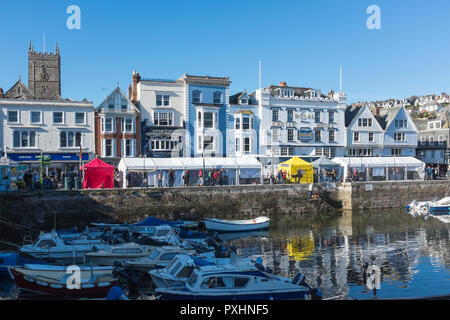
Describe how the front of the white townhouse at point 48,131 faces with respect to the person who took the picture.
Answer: facing the viewer

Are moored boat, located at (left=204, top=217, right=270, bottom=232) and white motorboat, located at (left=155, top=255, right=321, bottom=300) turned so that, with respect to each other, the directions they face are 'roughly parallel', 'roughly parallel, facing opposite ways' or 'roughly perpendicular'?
roughly parallel, facing opposite ways

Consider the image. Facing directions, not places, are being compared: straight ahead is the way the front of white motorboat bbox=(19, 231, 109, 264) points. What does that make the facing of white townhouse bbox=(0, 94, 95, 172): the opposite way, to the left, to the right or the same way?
to the left

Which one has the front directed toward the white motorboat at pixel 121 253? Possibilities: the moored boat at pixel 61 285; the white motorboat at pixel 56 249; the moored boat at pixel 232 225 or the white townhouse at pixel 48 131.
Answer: the white townhouse

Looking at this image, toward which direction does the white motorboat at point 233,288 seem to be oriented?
to the viewer's left

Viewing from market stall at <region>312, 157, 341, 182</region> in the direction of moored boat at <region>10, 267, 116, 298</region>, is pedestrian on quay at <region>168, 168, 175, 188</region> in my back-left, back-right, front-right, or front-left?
front-right

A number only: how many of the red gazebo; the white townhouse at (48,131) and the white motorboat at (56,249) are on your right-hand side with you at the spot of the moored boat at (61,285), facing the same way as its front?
3

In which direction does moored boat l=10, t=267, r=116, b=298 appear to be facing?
to the viewer's left

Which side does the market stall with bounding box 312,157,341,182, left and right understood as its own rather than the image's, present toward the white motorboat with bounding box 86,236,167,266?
front

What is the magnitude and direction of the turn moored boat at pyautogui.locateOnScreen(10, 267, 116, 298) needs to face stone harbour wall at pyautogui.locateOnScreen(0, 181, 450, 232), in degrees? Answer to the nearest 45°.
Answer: approximately 135° to its right

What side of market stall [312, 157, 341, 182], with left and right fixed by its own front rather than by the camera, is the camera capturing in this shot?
front

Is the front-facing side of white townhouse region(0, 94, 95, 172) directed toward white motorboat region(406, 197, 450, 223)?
no

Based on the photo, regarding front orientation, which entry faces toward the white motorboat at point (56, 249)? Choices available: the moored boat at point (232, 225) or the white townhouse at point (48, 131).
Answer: the white townhouse

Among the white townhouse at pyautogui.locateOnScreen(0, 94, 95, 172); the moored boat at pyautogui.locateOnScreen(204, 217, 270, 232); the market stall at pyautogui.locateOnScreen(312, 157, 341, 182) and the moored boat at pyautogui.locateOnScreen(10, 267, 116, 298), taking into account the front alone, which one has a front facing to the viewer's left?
the moored boat at pyautogui.locateOnScreen(10, 267, 116, 298)

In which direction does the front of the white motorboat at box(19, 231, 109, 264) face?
to the viewer's left
